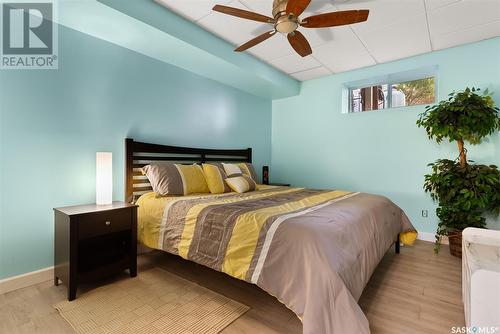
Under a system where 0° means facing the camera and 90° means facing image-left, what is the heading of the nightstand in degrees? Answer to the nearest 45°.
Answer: approximately 315°

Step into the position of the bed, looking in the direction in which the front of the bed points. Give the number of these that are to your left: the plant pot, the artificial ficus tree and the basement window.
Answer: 3

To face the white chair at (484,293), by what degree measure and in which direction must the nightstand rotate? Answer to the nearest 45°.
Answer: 0° — it already faces it

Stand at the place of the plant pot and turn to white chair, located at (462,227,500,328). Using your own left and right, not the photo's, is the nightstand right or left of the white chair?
right

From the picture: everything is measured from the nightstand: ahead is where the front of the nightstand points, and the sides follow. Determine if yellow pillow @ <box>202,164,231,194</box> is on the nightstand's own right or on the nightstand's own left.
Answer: on the nightstand's own left
